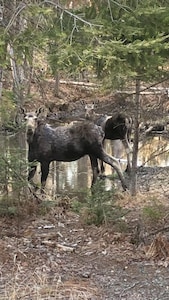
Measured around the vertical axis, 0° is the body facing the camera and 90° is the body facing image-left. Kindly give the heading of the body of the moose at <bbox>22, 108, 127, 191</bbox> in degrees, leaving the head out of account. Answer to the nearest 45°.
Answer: approximately 90°

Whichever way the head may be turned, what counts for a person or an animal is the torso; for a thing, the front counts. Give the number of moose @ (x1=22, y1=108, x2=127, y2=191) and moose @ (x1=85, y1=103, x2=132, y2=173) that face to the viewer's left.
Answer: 2

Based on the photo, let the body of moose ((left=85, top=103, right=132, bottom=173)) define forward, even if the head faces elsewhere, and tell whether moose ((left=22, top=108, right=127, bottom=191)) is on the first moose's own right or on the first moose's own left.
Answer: on the first moose's own left

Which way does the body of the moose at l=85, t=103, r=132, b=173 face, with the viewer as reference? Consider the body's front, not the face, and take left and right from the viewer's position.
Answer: facing to the left of the viewer
